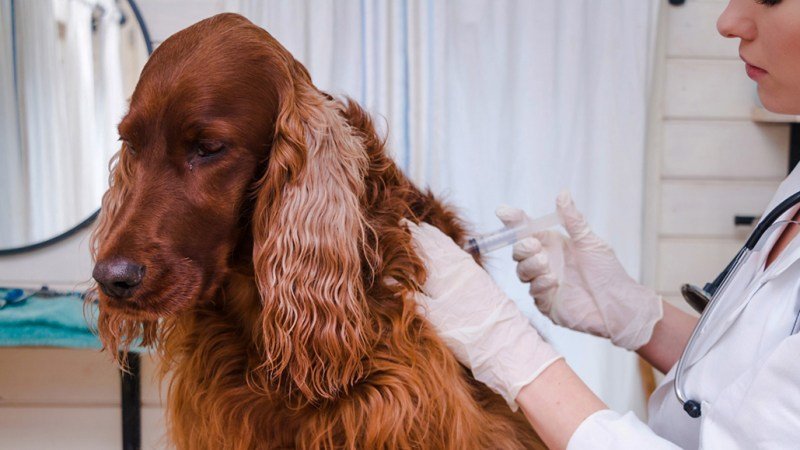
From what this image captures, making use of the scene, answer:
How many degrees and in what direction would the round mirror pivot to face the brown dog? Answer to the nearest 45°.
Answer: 0° — it already faces it

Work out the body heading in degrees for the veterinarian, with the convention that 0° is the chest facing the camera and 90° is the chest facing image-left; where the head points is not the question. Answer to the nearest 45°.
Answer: approximately 90°

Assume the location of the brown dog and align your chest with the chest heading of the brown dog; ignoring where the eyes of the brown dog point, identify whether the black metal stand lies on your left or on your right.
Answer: on your right

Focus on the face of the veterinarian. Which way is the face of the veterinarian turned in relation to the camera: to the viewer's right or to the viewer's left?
to the viewer's left

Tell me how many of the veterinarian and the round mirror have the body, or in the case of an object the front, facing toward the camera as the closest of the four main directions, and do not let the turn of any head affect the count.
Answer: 1

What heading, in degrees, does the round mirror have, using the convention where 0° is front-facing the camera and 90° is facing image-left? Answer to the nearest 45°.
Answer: approximately 0°

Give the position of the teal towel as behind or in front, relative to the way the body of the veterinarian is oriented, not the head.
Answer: in front
